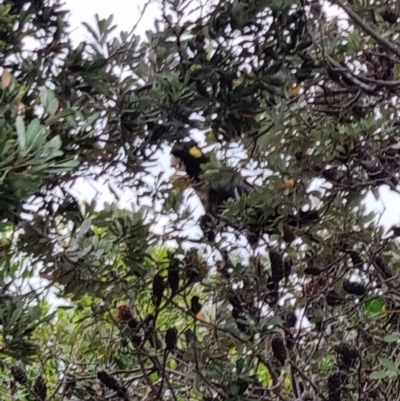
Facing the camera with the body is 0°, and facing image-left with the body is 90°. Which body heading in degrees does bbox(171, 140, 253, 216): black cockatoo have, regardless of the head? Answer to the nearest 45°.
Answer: approximately 90°
